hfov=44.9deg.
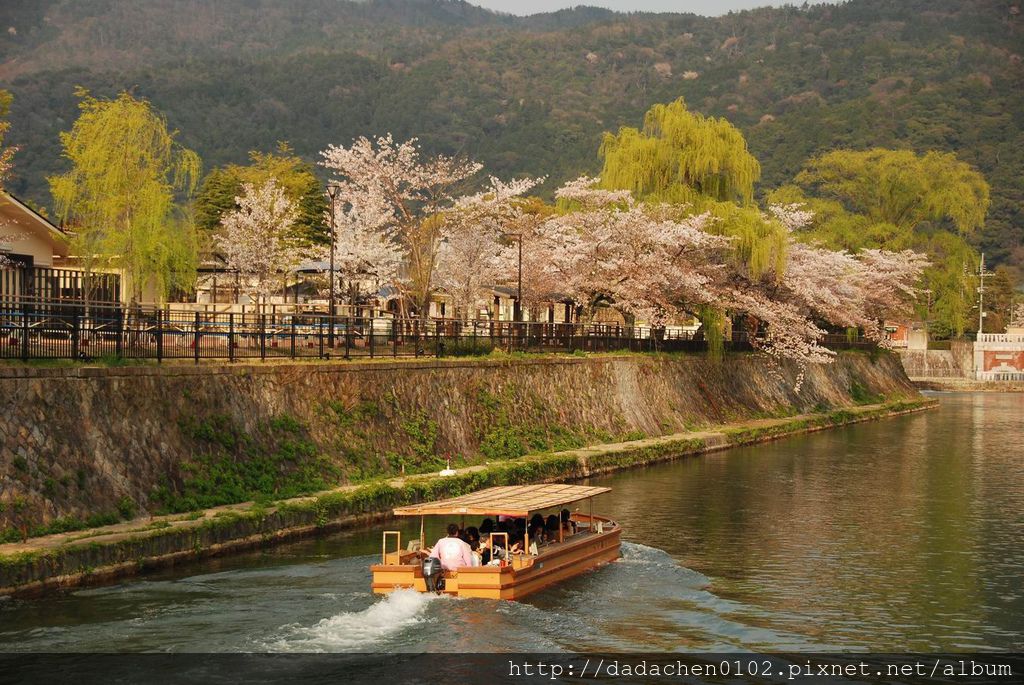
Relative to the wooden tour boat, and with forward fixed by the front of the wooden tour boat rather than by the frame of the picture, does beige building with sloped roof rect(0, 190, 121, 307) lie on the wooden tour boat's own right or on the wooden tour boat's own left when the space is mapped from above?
on the wooden tour boat's own left

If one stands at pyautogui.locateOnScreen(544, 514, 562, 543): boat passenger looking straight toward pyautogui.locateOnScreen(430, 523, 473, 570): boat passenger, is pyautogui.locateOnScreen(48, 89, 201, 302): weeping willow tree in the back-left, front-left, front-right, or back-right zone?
back-right

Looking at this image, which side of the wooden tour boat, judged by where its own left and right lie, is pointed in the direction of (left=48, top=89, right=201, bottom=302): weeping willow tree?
left

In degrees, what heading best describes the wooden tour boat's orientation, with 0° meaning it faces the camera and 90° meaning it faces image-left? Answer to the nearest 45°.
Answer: approximately 225°
